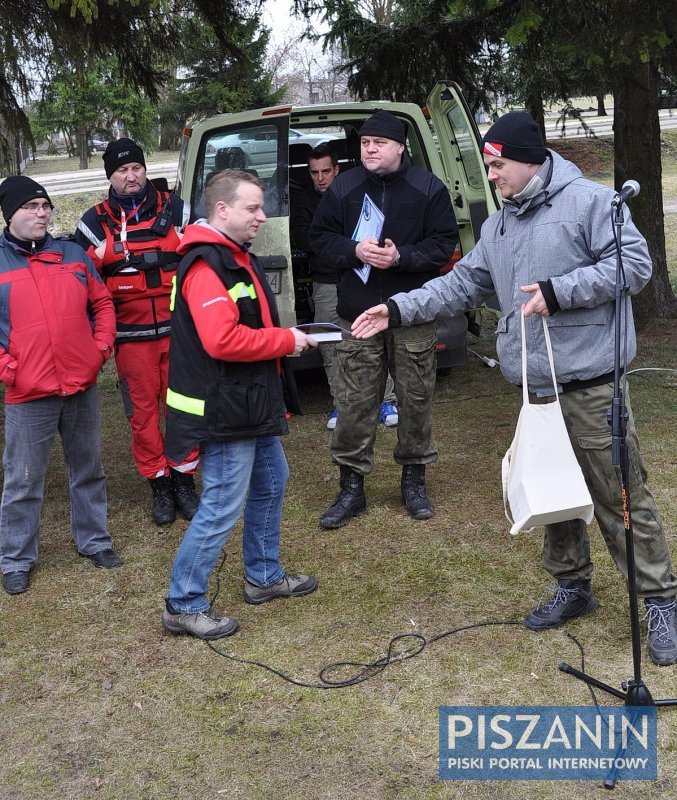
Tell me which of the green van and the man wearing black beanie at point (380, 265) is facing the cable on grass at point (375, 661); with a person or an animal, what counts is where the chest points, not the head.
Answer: the man wearing black beanie

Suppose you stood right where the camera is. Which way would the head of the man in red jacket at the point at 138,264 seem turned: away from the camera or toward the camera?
toward the camera

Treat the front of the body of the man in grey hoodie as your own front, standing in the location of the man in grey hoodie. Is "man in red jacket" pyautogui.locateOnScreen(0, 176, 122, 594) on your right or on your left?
on your right

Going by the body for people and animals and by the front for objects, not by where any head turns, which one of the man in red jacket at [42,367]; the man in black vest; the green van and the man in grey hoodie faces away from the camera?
the green van

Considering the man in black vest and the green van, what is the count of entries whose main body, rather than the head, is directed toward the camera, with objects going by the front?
0

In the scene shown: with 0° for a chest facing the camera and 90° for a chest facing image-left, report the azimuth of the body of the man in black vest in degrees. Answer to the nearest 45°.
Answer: approximately 270°

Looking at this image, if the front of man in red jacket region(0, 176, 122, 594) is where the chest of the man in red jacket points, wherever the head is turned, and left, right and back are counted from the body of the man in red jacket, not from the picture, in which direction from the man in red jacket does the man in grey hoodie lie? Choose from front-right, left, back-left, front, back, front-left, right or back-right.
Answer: front-left

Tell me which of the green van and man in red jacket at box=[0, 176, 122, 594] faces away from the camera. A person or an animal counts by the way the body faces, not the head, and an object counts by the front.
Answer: the green van

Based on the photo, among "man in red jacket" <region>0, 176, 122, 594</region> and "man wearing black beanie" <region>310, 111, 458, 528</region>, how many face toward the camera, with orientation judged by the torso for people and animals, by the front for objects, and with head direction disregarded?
2

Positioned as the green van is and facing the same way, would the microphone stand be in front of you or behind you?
behind

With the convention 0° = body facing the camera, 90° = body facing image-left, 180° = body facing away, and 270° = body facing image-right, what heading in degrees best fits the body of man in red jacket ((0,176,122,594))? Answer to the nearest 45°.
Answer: approximately 0°

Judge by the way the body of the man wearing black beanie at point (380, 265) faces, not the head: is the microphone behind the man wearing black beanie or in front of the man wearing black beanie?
in front

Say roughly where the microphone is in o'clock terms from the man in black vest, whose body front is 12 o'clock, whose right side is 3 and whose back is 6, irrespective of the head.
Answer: The microphone is roughly at 1 o'clock from the man in black vest.

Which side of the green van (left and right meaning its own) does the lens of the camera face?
back

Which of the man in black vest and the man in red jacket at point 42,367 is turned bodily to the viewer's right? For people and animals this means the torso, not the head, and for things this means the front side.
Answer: the man in black vest

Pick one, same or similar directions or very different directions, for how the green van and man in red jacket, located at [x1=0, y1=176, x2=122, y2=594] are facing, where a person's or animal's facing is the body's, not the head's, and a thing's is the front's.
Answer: very different directions

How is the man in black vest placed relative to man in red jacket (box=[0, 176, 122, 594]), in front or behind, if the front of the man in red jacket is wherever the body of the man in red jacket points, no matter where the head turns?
in front

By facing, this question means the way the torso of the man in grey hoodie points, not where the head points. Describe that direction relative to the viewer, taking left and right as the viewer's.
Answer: facing the viewer and to the left of the viewer
